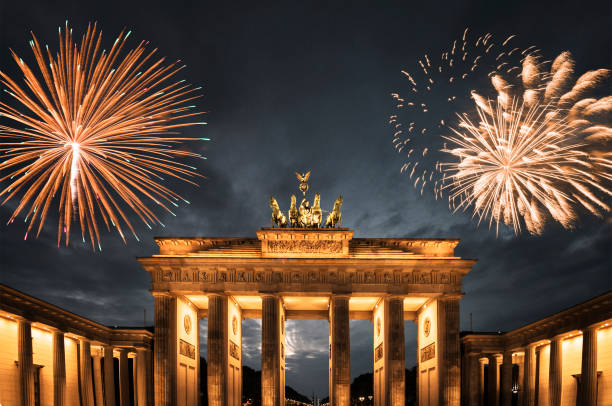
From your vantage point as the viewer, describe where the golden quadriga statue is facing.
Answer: facing the viewer

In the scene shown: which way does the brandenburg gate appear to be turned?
toward the camera
